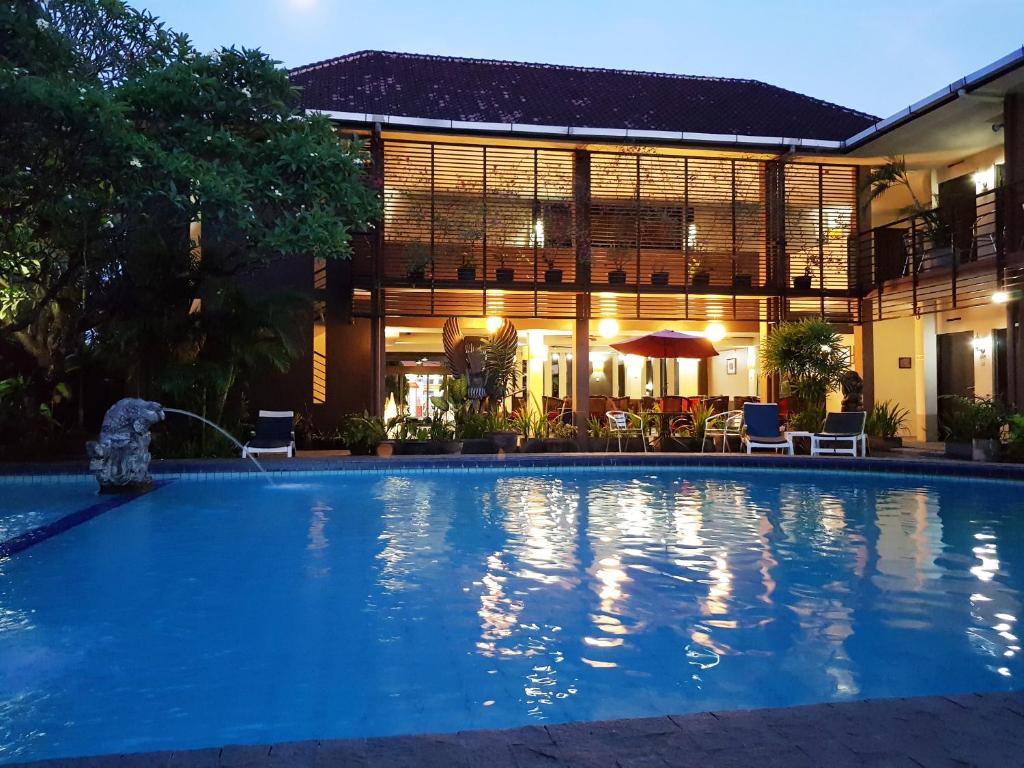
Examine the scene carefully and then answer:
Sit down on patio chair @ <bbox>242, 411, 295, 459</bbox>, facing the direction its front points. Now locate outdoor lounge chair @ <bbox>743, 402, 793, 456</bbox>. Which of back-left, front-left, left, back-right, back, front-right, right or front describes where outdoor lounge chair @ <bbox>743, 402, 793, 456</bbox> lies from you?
left

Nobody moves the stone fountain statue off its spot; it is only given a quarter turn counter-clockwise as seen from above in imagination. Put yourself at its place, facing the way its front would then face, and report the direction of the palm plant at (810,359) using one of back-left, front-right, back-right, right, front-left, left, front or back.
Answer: right

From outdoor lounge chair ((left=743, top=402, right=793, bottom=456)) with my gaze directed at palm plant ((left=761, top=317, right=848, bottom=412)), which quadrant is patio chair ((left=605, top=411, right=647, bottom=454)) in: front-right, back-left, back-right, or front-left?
back-left

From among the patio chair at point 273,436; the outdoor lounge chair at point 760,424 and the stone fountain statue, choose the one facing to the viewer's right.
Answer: the stone fountain statue

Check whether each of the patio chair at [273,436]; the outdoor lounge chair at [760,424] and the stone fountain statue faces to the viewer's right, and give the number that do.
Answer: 1

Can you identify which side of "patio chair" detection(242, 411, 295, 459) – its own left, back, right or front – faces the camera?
front

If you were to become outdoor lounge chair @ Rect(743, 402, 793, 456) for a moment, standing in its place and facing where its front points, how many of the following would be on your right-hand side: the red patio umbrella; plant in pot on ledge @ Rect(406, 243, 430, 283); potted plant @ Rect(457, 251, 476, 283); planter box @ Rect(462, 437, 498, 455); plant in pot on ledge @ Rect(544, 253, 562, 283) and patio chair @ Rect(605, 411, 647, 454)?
6

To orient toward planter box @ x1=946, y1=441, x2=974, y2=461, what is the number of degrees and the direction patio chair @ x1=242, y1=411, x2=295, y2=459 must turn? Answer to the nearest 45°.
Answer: approximately 90° to its left

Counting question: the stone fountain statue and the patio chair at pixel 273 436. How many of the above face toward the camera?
1

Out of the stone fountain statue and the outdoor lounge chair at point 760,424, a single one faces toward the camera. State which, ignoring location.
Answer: the outdoor lounge chair

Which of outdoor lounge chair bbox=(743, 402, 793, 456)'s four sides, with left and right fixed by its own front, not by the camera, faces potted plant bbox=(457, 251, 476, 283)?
right

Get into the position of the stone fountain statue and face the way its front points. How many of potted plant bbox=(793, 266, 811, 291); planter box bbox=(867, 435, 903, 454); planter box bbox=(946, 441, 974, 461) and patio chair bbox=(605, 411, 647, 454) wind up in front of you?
4

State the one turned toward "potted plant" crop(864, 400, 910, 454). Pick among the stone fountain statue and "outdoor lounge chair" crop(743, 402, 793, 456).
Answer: the stone fountain statue

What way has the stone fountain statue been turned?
to the viewer's right

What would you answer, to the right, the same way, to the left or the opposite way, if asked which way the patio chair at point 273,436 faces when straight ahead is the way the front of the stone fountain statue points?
to the right

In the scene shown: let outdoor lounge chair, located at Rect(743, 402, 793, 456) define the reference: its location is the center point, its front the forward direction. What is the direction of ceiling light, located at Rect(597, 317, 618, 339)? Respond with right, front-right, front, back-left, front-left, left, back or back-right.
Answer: back-right

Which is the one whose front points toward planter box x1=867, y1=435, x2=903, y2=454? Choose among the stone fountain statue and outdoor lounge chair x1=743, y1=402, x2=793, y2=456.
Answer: the stone fountain statue

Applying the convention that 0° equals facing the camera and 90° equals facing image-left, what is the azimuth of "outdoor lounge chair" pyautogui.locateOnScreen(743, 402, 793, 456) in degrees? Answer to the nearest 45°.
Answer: approximately 0°
